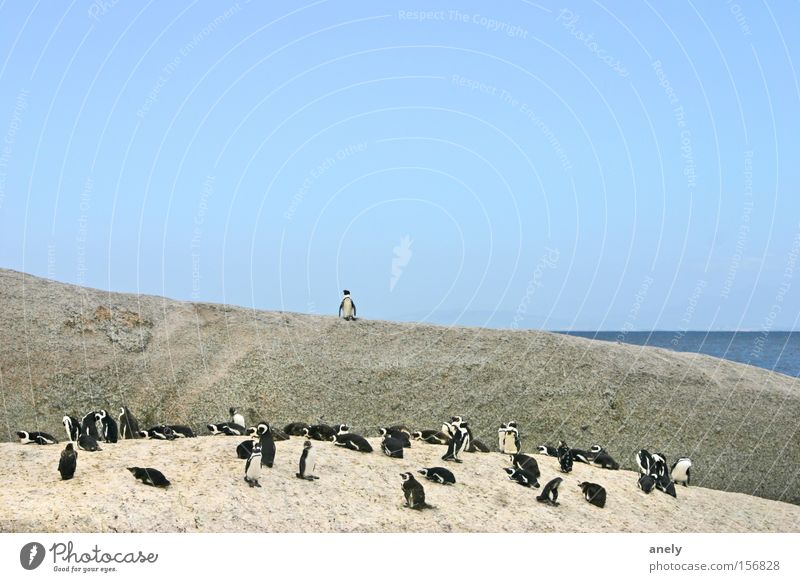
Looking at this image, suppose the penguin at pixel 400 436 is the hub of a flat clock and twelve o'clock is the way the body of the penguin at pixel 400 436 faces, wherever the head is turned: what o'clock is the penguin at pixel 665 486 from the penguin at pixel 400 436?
the penguin at pixel 665 486 is roughly at 6 o'clock from the penguin at pixel 400 436.

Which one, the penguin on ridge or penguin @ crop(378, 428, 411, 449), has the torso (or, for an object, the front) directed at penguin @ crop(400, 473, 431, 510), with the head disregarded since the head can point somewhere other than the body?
the penguin on ridge

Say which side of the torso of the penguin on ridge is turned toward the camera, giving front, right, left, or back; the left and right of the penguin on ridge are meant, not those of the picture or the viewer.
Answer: front

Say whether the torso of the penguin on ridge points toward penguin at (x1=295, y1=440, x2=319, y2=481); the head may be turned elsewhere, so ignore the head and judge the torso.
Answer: yes

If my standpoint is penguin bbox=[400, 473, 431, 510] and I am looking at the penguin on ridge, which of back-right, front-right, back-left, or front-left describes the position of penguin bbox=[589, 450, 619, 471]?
front-right

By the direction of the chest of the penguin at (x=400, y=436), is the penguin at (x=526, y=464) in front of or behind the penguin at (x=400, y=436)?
behind

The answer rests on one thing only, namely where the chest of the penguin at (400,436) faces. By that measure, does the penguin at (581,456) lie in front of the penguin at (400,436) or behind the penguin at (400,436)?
behind

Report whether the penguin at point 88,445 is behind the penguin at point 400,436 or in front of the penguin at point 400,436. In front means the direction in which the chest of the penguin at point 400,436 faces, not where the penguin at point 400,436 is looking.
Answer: in front

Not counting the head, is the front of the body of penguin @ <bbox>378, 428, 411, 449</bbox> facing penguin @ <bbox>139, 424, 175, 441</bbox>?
yes

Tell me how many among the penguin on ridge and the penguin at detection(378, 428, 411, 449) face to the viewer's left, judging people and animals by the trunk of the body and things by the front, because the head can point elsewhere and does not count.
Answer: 1

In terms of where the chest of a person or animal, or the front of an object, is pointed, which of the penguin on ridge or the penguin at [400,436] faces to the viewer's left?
the penguin

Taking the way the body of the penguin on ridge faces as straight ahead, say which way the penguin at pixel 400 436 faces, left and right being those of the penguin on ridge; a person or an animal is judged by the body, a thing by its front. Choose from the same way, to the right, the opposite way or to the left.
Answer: to the right

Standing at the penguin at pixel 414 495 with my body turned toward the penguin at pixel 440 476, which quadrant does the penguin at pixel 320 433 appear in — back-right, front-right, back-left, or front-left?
front-left

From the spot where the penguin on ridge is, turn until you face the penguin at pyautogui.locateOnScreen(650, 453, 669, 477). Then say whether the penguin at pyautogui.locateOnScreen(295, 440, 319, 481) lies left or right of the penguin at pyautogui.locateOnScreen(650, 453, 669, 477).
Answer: right

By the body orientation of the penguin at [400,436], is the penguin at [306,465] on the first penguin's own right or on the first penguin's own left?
on the first penguin's own left

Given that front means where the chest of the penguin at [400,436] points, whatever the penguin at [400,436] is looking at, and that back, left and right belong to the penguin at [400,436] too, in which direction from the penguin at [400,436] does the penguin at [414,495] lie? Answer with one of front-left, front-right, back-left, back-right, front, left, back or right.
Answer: left

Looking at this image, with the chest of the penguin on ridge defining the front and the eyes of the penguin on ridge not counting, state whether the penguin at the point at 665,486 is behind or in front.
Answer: in front

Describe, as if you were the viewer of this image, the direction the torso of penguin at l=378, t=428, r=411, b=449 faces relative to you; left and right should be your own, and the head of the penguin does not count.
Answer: facing to the left of the viewer

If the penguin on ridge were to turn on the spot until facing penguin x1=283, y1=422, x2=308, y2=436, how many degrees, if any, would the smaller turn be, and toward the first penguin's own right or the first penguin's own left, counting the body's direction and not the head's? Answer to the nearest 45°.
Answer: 0° — it already faces it
